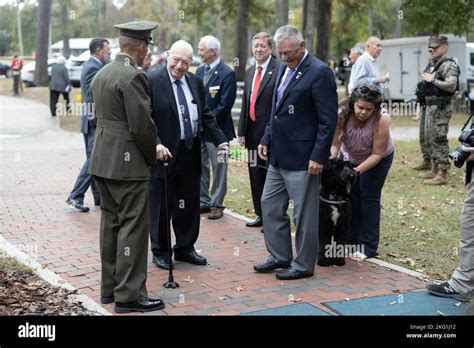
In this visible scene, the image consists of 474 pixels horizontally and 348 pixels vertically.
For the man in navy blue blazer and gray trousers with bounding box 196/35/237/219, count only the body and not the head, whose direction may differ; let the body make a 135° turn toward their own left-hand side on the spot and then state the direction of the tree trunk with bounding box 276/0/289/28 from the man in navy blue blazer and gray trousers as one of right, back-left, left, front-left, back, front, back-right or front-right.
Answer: left

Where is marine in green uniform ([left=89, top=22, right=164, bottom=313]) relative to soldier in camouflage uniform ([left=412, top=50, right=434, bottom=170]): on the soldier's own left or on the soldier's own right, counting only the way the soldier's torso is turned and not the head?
on the soldier's own left

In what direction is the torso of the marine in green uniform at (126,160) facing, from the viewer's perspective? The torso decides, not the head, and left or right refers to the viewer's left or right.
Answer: facing away from the viewer and to the right of the viewer

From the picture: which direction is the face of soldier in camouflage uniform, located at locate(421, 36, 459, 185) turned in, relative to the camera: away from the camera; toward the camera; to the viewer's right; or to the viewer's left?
to the viewer's left

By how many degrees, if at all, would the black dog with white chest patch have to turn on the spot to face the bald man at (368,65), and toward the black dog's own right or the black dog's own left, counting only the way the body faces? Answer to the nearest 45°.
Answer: approximately 180°

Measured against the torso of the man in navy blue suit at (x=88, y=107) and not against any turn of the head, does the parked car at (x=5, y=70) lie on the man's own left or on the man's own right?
on the man's own left

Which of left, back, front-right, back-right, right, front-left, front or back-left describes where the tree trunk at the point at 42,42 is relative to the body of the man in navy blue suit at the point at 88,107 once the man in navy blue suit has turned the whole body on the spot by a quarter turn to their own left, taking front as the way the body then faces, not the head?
front

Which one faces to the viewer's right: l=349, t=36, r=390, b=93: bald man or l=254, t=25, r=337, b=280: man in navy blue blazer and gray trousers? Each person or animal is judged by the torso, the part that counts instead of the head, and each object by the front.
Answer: the bald man

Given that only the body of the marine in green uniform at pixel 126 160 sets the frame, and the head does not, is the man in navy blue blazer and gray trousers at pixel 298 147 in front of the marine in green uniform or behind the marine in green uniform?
in front

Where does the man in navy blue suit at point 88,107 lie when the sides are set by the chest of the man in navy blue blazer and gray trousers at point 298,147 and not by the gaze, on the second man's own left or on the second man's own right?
on the second man's own right

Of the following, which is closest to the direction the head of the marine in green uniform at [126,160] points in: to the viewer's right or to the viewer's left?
to the viewer's right

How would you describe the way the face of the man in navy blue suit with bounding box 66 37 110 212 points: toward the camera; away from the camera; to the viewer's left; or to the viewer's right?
to the viewer's right

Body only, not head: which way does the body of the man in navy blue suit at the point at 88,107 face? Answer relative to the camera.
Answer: to the viewer's right

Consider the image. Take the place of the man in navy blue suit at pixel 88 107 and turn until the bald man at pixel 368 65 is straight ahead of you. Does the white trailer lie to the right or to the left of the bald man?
left

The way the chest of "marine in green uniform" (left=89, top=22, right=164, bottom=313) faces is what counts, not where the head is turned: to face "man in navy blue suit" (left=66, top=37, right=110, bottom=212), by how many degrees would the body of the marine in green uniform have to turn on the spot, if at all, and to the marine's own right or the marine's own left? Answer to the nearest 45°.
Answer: approximately 45° to the marine's own left
